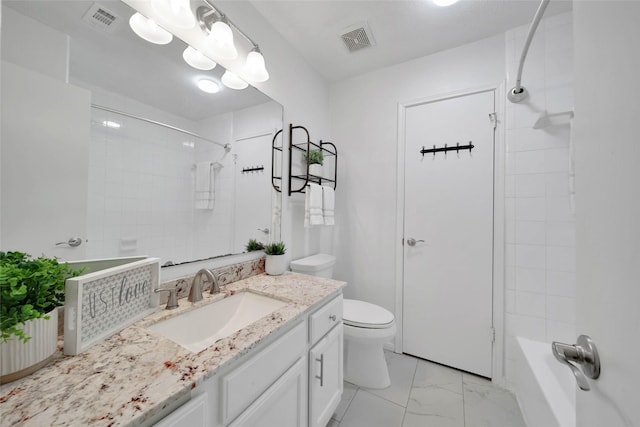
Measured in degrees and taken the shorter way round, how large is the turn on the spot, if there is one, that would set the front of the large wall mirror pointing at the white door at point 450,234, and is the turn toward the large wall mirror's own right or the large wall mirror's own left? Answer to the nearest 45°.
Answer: approximately 45° to the large wall mirror's own left

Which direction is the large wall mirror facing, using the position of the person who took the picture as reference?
facing the viewer and to the right of the viewer

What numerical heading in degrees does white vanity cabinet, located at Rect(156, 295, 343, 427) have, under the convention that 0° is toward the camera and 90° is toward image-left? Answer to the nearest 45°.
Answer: approximately 315°

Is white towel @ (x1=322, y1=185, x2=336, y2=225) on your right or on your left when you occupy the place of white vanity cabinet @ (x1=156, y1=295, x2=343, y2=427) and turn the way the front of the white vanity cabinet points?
on your left

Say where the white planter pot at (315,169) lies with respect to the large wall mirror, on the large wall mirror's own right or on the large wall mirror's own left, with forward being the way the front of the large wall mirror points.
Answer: on the large wall mirror's own left

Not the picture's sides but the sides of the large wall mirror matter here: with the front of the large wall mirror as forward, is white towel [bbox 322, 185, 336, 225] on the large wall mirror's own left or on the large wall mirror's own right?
on the large wall mirror's own left

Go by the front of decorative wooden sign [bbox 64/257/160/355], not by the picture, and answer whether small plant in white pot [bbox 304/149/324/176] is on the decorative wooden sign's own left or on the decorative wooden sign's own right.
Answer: on the decorative wooden sign's own left

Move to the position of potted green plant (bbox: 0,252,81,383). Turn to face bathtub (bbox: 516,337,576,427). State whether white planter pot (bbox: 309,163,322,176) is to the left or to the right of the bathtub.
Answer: left
